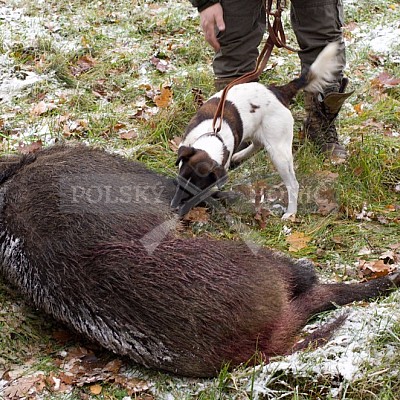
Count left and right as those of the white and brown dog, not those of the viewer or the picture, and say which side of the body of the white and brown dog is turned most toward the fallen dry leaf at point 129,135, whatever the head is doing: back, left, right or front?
right

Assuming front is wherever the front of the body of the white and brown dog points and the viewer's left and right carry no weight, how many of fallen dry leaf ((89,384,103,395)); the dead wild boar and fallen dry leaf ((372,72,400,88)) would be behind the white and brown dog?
1

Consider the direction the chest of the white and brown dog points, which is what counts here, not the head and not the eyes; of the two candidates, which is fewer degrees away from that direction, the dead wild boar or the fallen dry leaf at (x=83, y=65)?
the dead wild boar

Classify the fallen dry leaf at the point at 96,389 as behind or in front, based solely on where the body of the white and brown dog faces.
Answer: in front

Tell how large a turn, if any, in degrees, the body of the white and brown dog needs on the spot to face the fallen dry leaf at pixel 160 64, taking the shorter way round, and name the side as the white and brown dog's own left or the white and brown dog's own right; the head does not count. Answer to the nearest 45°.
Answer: approximately 135° to the white and brown dog's own right

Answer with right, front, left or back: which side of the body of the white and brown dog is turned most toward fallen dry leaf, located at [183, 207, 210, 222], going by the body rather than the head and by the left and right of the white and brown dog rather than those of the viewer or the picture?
front

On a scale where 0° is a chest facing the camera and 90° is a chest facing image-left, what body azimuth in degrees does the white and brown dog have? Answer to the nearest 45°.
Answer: approximately 45°

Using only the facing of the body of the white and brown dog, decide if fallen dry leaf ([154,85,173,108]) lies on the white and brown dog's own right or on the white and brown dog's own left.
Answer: on the white and brown dog's own right

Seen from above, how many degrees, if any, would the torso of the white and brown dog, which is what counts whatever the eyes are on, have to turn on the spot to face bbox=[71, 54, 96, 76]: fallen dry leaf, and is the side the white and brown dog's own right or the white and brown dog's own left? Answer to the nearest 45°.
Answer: approximately 90° to the white and brown dog's own right

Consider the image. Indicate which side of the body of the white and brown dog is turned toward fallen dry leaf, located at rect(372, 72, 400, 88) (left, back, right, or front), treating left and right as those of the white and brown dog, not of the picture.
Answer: back

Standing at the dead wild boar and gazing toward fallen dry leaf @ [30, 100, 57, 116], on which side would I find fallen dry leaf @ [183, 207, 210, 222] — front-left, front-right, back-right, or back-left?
front-right
